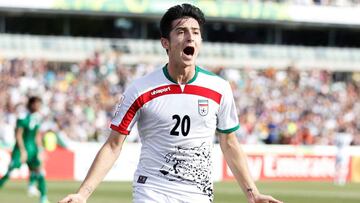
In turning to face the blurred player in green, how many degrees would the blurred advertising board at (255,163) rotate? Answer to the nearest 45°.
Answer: approximately 45° to its right

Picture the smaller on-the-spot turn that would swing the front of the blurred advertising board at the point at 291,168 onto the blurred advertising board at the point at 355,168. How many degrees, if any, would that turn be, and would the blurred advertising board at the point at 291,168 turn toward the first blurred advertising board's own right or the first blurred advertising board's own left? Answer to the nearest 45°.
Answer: approximately 135° to the first blurred advertising board's own left

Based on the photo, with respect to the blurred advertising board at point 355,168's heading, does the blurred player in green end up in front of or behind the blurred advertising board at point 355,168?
in front

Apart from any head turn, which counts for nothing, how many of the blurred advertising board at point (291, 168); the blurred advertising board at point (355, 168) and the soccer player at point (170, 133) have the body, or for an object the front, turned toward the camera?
3

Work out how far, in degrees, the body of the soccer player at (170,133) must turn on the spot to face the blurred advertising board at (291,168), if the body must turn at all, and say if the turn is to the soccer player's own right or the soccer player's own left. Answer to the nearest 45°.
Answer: approximately 180°

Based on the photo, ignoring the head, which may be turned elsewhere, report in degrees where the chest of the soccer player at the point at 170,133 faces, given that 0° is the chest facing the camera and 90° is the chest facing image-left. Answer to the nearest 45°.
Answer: approximately 0°
